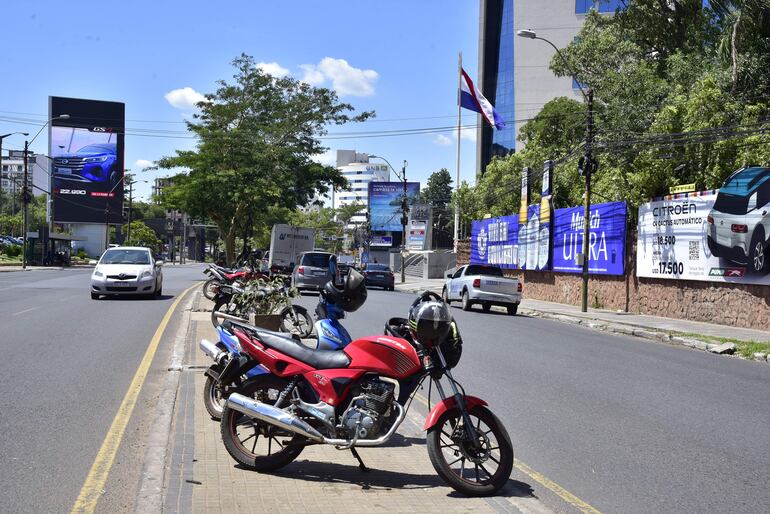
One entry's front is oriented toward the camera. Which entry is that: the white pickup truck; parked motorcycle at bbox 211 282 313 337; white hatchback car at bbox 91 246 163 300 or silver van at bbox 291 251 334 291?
the white hatchback car

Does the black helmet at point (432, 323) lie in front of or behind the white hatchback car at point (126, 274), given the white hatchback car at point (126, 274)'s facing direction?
in front

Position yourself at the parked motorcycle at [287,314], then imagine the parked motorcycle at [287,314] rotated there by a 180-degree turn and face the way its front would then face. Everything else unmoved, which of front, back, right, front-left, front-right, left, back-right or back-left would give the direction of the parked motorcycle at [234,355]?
left

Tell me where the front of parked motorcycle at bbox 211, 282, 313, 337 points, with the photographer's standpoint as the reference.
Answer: facing to the right of the viewer

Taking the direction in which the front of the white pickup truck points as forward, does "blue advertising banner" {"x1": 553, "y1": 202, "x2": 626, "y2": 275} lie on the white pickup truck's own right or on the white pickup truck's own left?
on the white pickup truck's own right

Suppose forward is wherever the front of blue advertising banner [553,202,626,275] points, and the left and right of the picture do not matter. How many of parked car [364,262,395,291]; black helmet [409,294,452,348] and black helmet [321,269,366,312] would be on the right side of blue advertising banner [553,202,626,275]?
1

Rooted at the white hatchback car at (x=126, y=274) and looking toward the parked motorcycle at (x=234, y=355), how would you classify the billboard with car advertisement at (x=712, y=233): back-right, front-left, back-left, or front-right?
front-left

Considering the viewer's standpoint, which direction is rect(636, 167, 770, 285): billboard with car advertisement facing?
facing the viewer and to the left of the viewer

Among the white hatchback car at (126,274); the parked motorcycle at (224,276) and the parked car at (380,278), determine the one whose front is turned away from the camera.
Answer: the parked car

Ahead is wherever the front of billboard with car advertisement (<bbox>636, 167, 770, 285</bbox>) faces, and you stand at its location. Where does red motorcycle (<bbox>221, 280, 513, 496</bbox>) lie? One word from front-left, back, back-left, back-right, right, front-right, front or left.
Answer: front-left

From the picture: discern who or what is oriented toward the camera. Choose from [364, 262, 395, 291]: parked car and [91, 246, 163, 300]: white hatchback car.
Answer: the white hatchback car

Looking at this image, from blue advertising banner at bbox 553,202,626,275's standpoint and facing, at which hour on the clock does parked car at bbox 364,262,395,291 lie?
The parked car is roughly at 3 o'clock from the blue advertising banner.

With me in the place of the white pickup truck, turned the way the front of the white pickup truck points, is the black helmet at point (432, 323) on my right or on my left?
on my left

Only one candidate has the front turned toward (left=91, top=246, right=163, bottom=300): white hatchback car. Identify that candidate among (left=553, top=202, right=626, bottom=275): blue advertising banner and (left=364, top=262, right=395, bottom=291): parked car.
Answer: the blue advertising banner

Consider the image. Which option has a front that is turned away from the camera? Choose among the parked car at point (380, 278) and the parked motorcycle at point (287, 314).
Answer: the parked car

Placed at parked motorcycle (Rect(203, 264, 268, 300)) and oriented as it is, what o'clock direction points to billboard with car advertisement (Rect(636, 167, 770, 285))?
The billboard with car advertisement is roughly at 12 o'clock from the parked motorcycle.

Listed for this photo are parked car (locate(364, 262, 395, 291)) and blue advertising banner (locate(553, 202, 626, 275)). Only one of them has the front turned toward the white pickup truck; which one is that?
the blue advertising banner

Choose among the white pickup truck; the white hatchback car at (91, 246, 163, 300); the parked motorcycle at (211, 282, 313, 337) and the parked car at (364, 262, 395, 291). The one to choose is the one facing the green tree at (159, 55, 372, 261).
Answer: the white pickup truck

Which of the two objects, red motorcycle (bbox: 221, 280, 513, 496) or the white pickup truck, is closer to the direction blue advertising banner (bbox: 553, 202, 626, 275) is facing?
the white pickup truck

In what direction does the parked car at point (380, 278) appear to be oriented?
away from the camera

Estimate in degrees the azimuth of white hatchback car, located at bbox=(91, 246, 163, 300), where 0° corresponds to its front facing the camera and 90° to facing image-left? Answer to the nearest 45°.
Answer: approximately 0°

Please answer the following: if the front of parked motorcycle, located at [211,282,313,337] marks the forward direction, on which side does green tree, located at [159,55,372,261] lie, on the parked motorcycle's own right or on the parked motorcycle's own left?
on the parked motorcycle's own left
